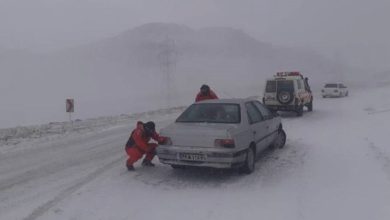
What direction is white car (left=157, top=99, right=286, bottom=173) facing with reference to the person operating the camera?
facing away from the viewer and to the right of the viewer

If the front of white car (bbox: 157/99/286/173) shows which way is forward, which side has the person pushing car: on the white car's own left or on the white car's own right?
on the white car's own left
